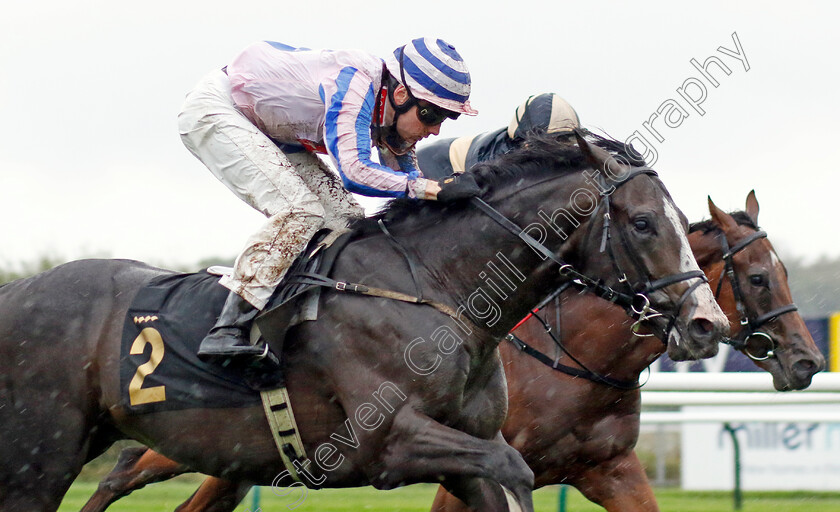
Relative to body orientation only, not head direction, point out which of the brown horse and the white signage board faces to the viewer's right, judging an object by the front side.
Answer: the brown horse

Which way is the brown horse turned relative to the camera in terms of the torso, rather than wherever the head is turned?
to the viewer's right

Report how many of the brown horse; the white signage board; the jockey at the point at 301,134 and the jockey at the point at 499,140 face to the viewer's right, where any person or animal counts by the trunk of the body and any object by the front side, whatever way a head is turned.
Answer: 3

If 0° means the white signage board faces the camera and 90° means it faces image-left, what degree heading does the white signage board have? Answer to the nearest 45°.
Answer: approximately 0°

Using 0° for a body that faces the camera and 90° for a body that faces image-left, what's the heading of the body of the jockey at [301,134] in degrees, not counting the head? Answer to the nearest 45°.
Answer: approximately 270°

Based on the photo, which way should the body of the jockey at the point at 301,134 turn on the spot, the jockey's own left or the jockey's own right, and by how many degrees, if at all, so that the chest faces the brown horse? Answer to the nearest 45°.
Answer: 0° — they already face it

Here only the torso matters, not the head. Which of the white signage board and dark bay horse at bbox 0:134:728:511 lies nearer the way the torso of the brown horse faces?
the white signage board

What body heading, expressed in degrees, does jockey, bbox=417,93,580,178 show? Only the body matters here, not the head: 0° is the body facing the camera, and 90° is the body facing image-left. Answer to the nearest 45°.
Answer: approximately 270°

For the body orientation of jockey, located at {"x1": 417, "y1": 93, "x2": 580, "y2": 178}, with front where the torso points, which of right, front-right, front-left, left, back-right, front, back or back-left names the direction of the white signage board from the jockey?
front-left
